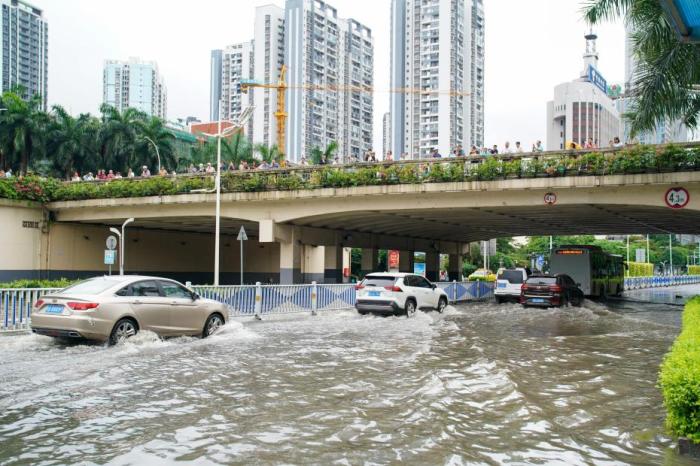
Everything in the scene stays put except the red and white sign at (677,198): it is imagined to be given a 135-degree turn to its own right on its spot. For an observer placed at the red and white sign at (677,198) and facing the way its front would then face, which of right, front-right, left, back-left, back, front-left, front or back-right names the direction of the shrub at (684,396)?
back-left

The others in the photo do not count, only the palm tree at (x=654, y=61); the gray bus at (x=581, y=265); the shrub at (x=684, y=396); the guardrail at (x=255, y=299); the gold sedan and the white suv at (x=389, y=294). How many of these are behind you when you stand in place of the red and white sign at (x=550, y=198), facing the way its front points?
1

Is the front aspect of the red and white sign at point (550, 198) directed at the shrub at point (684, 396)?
yes

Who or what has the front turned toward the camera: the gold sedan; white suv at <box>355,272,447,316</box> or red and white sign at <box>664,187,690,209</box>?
the red and white sign

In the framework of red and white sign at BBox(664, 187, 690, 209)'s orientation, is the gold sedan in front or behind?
in front

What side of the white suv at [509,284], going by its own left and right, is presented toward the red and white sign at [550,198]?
back

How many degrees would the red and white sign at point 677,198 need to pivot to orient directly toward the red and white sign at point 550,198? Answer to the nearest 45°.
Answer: approximately 90° to its right

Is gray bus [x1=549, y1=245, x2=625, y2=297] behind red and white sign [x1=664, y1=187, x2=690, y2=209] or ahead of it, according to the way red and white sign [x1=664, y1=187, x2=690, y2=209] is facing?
behind

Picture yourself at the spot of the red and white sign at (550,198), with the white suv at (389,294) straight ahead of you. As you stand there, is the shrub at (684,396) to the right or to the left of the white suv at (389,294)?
left

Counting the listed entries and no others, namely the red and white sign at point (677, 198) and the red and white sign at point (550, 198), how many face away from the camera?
0

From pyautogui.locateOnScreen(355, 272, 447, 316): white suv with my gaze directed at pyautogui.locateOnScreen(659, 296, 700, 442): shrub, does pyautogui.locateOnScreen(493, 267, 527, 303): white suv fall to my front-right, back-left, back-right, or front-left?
back-left

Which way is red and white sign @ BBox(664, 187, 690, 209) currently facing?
toward the camera

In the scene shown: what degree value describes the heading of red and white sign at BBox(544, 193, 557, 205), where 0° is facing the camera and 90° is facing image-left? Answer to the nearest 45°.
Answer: approximately 0°

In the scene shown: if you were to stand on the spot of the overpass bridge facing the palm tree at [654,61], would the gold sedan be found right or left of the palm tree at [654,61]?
right
